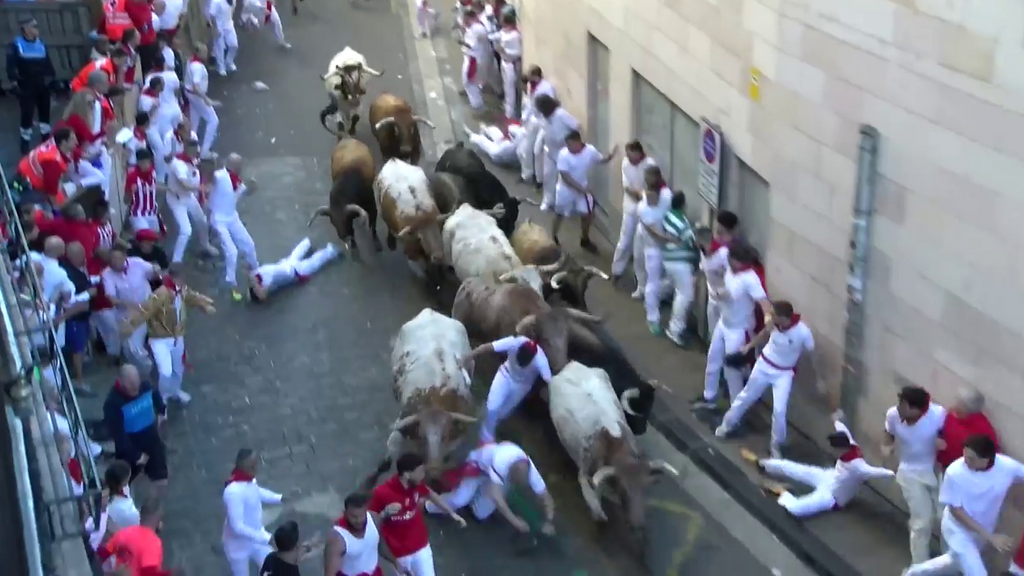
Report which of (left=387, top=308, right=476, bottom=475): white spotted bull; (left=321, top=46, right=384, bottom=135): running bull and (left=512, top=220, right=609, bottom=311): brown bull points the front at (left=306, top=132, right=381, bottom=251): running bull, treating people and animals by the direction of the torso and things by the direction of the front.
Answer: (left=321, top=46, right=384, bottom=135): running bull

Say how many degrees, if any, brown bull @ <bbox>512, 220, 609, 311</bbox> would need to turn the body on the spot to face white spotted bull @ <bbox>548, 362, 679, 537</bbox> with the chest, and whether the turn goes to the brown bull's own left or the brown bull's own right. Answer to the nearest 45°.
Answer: approximately 45° to the brown bull's own right

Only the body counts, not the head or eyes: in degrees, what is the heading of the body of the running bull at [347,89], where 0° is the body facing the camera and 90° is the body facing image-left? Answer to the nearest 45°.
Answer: approximately 0°

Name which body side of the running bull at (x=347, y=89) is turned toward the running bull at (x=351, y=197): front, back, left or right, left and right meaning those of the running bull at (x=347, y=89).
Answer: front

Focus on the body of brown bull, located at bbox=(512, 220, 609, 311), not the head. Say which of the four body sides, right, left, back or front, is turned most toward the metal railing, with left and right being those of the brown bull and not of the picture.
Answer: right

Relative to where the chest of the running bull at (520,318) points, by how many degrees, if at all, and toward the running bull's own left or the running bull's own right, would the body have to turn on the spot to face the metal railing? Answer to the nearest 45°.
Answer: approximately 90° to the running bull's own right

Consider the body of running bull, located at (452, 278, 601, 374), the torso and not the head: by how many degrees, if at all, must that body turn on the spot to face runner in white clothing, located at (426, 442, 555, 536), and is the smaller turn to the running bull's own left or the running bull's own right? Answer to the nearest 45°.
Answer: approximately 45° to the running bull's own right

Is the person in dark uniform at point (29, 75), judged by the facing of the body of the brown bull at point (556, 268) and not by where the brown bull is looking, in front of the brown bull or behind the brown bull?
behind

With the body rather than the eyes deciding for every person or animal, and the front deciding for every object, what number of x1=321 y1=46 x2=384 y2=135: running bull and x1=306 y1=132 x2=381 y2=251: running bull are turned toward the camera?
2

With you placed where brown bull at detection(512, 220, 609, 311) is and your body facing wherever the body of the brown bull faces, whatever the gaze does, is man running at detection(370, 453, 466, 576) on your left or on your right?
on your right

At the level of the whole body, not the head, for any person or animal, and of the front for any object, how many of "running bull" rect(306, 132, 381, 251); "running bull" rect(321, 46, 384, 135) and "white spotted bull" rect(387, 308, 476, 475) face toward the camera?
3

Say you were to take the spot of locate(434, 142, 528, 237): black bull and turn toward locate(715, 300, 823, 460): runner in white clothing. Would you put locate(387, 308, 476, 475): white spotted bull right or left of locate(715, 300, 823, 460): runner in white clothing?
right

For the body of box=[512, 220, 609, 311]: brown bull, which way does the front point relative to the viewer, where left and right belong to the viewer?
facing the viewer and to the right of the viewer
